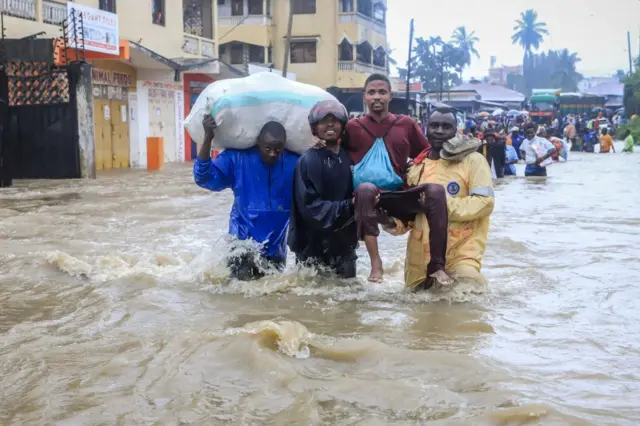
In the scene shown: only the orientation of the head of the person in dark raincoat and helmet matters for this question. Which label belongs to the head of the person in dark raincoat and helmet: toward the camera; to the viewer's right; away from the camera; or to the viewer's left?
toward the camera

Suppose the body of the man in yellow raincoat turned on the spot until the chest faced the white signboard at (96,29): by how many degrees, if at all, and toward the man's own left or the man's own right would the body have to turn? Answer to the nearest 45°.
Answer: approximately 90° to the man's own right

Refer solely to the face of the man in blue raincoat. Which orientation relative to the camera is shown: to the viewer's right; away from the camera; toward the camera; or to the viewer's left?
toward the camera

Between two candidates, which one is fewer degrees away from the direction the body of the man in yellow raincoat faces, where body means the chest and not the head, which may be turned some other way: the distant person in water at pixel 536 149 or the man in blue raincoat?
the man in blue raincoat

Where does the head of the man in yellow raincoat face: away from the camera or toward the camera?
toward the camera

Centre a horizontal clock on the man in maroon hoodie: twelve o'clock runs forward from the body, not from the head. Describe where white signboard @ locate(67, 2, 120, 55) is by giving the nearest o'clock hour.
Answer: The white signboard is roughly at 5 o'clock from the man in maroon hoodie.

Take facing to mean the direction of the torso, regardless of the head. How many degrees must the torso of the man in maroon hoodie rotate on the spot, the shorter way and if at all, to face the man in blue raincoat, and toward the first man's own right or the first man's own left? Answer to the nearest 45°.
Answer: approximately 90° to the first man's own right

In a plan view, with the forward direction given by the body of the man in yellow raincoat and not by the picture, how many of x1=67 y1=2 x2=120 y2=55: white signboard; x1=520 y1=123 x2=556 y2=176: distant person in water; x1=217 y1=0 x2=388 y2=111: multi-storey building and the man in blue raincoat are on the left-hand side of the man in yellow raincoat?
0

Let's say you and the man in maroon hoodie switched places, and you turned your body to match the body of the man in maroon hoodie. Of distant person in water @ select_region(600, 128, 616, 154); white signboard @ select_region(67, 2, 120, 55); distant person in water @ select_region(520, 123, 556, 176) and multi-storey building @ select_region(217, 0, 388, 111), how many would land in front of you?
0

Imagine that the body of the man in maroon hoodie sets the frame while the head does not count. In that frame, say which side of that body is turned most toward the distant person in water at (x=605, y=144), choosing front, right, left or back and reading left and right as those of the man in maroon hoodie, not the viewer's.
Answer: back

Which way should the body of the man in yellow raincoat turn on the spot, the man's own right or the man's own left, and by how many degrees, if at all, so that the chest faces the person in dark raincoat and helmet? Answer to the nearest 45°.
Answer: approximately 45° to the man's own right

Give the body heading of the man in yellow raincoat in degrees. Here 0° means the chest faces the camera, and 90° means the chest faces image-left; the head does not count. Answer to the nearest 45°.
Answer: approximately 45°

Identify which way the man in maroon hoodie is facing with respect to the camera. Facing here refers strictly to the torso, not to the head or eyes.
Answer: toward the camera

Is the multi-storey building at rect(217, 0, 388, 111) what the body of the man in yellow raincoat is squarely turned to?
no

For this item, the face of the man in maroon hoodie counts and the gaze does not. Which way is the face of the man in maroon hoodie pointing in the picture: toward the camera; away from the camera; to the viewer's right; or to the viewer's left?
toward the camera

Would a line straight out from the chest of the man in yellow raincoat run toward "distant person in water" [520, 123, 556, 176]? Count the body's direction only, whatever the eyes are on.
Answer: no
